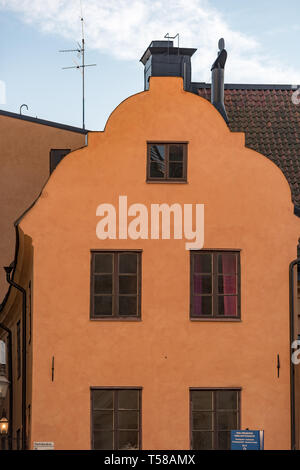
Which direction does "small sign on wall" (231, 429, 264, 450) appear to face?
toward the camera

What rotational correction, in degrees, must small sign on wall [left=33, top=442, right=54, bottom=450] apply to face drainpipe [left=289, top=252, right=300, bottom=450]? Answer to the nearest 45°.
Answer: approximately 90° to its left

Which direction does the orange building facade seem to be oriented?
toward the camera

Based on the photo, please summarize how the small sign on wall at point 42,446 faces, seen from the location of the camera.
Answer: facing the viewer

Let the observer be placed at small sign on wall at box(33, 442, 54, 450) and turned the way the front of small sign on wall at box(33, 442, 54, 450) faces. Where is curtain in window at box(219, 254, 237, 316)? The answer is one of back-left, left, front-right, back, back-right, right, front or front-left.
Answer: left

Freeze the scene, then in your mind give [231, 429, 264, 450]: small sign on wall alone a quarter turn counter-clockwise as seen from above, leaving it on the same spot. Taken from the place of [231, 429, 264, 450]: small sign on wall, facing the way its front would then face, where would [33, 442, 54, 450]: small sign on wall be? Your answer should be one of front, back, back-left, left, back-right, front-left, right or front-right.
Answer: back
